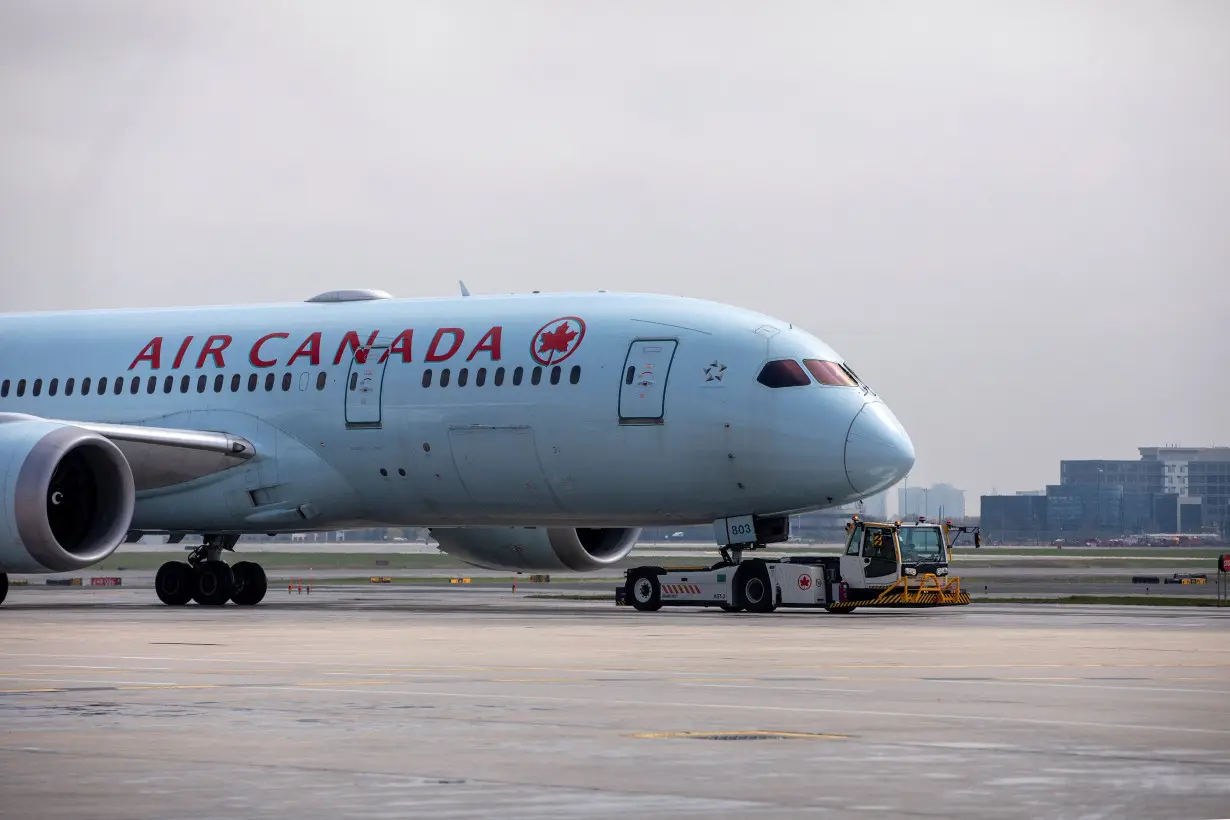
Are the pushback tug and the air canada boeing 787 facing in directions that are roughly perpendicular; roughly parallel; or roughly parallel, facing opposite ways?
roughly parallel

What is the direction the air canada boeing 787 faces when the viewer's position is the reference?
facing the viewer and to the right of the viewer

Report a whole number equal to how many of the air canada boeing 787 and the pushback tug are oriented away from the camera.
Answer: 0

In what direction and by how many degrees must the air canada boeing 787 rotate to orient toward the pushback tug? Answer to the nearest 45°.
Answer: approximately 45° to its left
